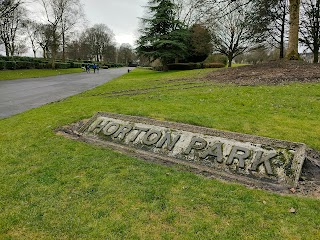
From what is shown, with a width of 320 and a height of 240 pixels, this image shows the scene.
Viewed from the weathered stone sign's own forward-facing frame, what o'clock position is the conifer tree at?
The conifer tree is roughly at 4 o'clock from the weathered stone sign.

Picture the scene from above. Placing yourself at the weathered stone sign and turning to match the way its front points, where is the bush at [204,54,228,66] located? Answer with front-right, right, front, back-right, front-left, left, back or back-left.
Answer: back-right

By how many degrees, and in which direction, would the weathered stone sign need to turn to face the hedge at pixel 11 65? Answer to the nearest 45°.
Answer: approximately 90° to its right

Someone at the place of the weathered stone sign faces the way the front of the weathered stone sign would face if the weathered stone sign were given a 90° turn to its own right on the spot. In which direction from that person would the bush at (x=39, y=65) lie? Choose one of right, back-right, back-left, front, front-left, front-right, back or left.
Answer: front

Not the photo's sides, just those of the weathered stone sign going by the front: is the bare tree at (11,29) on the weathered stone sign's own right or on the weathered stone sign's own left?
on the weathered stone sign's own right

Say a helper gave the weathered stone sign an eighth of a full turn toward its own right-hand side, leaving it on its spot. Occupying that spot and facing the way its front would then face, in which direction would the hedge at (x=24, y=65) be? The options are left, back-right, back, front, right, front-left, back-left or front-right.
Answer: front-right

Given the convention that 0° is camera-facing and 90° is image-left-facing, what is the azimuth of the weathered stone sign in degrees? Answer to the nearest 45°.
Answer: approximately 45°

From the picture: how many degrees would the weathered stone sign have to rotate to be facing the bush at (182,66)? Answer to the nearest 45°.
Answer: approximately 135° to its right

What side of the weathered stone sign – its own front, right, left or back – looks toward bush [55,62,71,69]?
right

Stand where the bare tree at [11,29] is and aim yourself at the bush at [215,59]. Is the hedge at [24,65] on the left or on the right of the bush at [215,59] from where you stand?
right

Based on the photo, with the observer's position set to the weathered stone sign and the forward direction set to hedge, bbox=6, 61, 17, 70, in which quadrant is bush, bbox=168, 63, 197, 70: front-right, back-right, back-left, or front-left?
front-right

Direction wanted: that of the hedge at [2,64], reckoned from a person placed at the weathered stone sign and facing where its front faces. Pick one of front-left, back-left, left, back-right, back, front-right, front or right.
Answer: right
